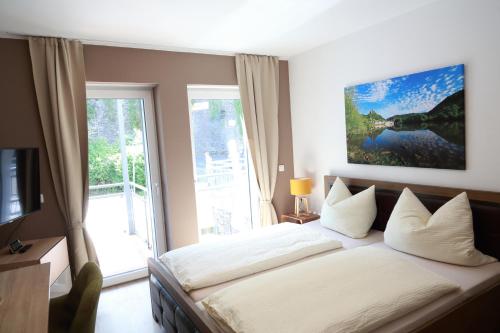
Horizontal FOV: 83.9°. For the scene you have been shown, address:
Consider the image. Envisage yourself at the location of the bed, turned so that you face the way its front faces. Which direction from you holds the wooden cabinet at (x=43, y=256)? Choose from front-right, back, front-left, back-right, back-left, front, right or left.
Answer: front-right

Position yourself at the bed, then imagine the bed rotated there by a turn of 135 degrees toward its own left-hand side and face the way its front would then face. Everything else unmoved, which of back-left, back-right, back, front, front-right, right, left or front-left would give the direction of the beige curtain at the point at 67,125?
back

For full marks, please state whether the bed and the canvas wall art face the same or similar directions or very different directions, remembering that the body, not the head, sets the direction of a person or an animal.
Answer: same or similar directions

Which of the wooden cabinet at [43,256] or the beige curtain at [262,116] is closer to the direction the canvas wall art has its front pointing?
the wooden cabinet

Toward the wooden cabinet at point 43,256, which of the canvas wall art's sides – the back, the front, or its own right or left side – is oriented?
front

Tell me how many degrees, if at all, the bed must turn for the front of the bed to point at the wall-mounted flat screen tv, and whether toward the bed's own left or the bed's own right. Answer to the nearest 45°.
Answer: approximately 45° to the bed's own right

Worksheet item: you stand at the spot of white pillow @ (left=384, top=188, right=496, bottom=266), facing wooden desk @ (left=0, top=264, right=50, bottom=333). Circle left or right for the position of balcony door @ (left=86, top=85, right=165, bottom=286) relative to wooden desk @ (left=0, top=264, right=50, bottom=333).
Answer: right

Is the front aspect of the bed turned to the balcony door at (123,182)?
no

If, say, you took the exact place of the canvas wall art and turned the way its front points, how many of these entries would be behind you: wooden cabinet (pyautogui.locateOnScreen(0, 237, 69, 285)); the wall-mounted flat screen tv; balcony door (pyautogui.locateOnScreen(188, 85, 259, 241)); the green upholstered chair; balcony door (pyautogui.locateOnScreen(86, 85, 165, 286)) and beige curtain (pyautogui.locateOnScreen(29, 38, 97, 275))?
0

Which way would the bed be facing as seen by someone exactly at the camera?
facing the viewer and to the left of the viewer

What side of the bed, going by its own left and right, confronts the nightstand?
right

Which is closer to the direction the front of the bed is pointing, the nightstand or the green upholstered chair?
the green upholstered chair

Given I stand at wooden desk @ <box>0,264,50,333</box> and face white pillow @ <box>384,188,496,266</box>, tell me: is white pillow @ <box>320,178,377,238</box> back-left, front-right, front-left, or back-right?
front-left

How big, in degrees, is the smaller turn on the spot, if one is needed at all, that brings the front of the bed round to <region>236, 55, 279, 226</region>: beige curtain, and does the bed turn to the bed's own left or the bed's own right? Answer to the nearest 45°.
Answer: approximately 90° to the bed's own right

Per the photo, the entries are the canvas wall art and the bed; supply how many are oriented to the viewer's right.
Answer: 0
